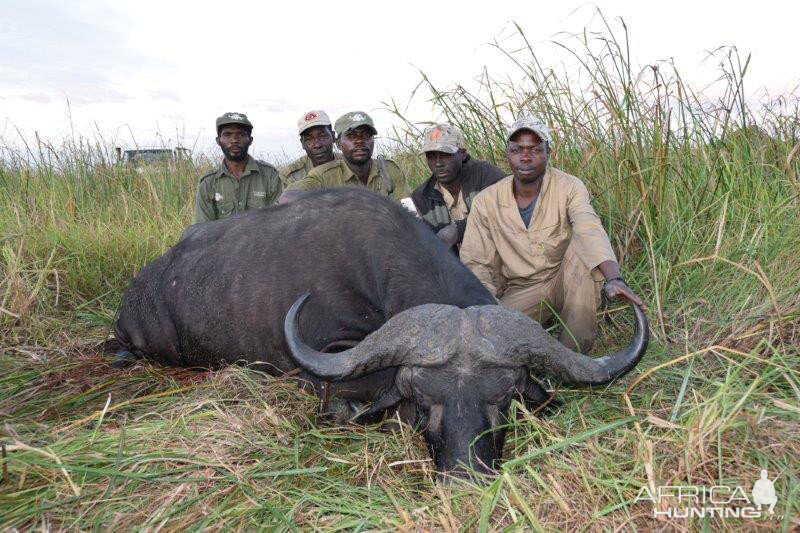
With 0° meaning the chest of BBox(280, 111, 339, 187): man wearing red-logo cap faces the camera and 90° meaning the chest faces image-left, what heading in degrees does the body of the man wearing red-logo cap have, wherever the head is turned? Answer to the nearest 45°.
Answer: approximately 0°

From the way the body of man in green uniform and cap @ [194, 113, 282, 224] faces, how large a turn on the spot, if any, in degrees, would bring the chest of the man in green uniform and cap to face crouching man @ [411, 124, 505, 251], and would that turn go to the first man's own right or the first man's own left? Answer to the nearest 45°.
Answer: approximately 45° to the first man's own left

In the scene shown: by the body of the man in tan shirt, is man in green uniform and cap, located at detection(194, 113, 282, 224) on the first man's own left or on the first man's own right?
on the first man's own right

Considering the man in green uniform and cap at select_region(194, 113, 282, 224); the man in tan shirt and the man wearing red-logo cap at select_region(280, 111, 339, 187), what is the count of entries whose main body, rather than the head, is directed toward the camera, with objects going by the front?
3

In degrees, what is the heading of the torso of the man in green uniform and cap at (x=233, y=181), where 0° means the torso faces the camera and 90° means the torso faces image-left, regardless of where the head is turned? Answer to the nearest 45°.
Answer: approximately 0°

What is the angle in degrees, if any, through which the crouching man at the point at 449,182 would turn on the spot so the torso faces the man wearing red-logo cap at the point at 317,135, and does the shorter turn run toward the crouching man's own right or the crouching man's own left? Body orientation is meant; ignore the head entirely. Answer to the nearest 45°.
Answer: approximately 135° to the crouching man's own right

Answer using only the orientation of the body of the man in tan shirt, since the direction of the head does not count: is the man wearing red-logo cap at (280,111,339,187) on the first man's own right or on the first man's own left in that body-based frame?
on the first man's own right

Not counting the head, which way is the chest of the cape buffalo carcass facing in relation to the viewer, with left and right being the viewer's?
facing the viewer and to the right of the viewer

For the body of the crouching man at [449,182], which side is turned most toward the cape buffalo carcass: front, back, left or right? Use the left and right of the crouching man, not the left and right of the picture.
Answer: front
